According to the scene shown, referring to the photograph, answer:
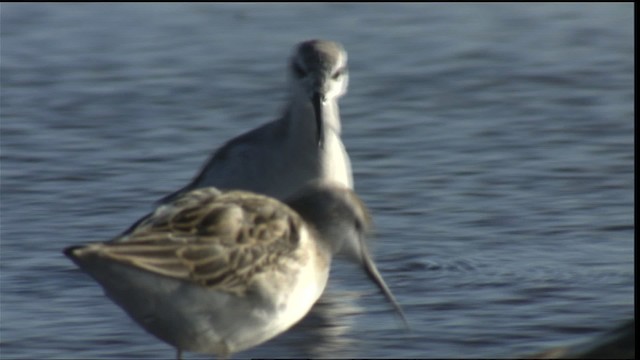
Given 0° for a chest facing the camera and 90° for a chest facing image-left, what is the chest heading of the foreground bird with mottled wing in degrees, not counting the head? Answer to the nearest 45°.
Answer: approximately 270°

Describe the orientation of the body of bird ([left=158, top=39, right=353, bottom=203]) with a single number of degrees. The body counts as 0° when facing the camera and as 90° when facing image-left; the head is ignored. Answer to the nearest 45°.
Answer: approximately 315°

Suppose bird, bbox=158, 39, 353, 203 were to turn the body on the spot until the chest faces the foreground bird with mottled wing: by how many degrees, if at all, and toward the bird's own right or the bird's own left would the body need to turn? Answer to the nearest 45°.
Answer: approximately 45° to the bird's own right

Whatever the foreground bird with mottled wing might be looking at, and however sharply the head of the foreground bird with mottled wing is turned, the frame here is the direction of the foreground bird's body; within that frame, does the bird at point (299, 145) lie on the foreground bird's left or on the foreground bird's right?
on the foreground bird's left
